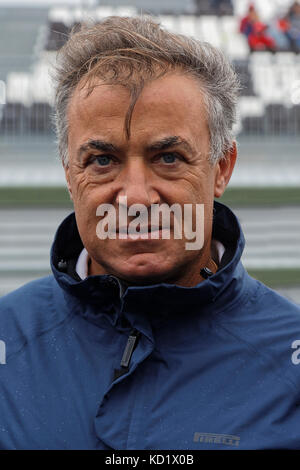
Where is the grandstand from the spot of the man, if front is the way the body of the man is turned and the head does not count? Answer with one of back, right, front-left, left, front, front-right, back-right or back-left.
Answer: back

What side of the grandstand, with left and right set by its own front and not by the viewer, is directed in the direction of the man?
front

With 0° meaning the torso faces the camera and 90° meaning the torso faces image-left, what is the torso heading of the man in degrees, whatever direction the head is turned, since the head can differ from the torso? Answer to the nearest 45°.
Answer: approximately 0°

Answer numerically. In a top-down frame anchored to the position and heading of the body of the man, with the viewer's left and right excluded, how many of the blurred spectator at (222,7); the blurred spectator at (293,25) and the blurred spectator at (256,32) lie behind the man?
3

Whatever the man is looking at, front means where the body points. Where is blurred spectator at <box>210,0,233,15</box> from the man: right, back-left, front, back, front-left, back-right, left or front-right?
back

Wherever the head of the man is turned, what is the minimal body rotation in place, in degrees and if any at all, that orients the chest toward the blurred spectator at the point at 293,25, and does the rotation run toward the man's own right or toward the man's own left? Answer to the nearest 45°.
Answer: approximately 180°

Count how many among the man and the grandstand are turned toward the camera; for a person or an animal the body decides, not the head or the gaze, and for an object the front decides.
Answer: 2
